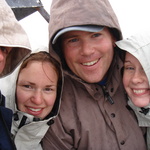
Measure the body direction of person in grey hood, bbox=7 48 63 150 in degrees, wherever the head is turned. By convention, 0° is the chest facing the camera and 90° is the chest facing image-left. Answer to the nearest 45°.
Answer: approximately 0°
